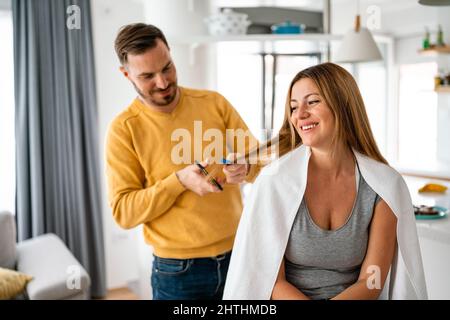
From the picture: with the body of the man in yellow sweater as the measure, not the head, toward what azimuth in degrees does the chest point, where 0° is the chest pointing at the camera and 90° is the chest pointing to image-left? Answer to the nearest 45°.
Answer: approximately 315°

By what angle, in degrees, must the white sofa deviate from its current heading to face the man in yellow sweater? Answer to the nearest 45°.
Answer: approximately 45° to its right

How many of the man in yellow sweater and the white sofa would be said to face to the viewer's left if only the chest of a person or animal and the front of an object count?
0

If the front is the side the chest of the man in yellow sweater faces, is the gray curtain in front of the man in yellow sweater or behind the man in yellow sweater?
behind

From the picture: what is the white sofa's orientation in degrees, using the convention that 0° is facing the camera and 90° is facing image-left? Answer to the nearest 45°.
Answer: approximately 315°

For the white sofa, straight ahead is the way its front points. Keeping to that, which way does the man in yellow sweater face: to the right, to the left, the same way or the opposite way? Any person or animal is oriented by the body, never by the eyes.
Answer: the same way

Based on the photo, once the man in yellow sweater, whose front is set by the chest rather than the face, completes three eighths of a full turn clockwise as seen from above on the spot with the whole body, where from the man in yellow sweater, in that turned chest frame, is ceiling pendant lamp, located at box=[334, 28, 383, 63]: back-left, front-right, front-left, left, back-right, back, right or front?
back-right

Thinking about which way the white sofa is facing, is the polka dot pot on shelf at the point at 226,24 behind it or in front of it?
in front

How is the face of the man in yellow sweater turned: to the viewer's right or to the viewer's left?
to the viewer's right
